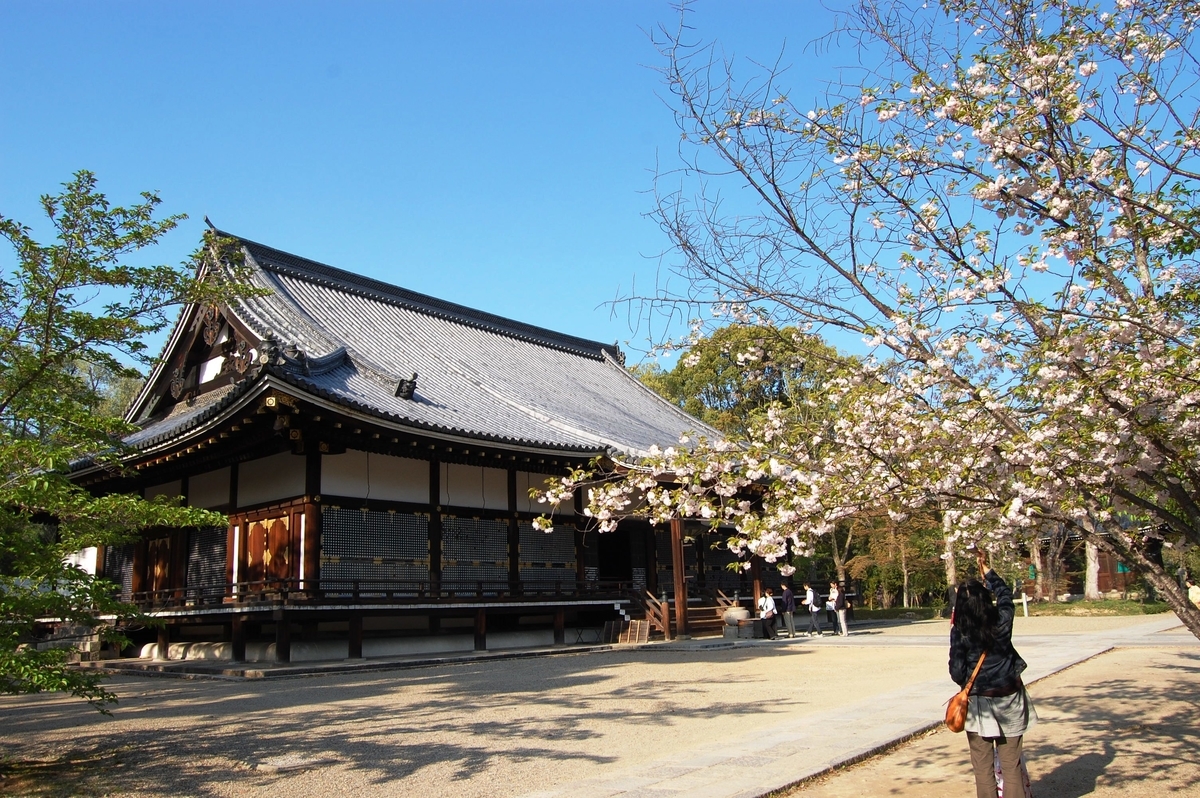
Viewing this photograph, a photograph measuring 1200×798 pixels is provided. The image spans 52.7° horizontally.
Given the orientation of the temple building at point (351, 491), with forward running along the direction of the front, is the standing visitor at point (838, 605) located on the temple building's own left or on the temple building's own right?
on the temple building's own left

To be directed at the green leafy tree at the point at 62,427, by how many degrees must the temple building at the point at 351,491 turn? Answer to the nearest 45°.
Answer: approximately 45° to its right

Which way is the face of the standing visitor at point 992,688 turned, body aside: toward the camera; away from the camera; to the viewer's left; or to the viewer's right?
away from the camera

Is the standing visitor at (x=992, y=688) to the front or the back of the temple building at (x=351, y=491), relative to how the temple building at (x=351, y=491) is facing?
to the front

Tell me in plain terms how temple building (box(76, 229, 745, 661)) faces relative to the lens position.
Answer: facing the viewer and to the right of the viewer
